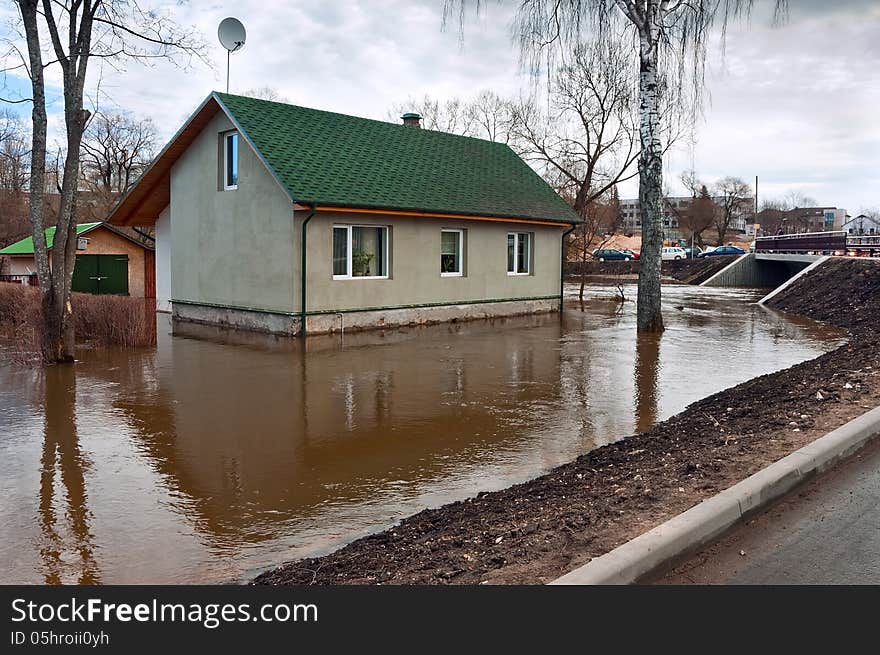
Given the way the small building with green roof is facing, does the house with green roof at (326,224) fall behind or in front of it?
in front

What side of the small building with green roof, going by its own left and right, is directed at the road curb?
front

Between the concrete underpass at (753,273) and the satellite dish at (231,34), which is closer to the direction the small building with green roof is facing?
the satellite dish

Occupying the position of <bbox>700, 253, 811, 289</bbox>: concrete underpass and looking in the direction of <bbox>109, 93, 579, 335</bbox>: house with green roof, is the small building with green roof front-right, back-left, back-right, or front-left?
front-right

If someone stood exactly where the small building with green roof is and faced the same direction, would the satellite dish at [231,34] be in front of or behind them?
in front

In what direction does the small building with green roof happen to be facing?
toward the camera
